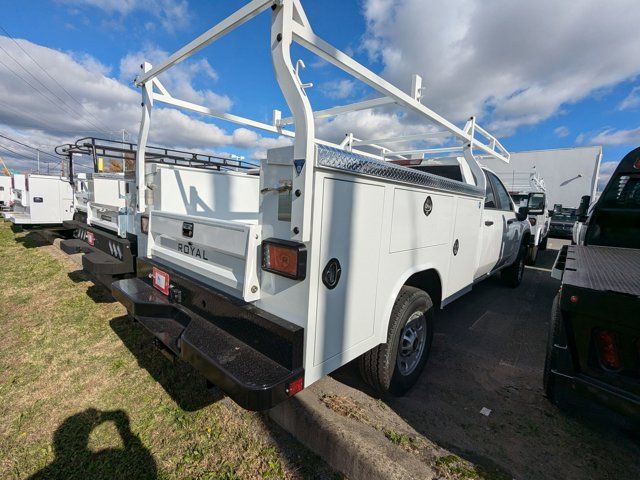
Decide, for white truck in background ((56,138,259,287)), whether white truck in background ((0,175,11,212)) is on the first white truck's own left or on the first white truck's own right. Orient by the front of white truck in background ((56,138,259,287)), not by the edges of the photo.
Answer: on the first white truck's own left

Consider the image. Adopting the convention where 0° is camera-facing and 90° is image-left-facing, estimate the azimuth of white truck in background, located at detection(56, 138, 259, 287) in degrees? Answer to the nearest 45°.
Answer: approximately 225°

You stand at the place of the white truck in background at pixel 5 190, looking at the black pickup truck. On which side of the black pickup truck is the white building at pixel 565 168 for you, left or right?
left

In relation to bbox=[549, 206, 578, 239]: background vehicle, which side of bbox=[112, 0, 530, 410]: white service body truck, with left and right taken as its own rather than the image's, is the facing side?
front

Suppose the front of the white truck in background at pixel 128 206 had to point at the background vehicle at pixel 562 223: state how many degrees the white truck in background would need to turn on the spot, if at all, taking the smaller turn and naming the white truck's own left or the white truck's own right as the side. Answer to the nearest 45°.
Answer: approximately 45° to the white truck's own right

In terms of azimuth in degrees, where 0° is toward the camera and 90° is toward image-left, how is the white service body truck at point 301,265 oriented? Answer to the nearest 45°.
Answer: approximately 225°

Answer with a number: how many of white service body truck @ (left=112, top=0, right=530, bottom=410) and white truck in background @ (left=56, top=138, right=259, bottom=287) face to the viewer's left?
0

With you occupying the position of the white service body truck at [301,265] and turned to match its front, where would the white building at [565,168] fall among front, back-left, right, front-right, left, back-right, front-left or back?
front

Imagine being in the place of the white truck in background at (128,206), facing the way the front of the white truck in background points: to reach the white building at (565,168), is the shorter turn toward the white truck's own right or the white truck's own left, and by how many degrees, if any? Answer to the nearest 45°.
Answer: approximately 45° to the white truck's own right

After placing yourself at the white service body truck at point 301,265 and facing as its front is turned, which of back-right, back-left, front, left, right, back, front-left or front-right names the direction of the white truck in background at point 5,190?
left
